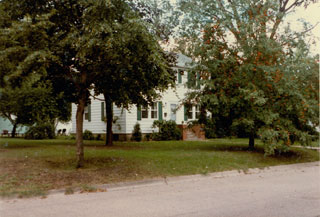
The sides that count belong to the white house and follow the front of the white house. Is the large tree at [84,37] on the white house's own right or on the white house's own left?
on the white house's own right

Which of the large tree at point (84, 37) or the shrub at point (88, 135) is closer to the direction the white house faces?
the large tree

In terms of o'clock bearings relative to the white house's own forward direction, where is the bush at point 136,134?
The bush is roughly at 1 o'clock from the white house.

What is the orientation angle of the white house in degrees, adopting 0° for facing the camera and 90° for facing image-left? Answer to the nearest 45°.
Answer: approximately 315°
